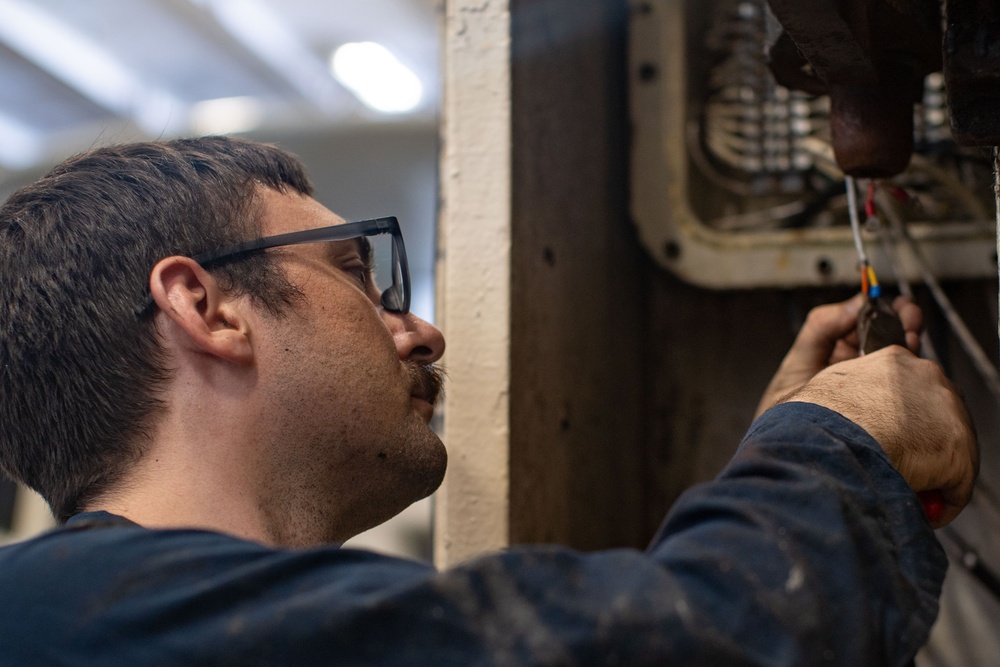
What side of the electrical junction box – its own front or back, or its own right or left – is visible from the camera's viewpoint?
front

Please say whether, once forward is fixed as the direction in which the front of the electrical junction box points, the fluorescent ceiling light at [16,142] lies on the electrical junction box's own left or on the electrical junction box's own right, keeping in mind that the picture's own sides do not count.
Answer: on the electrical junction box's own right
